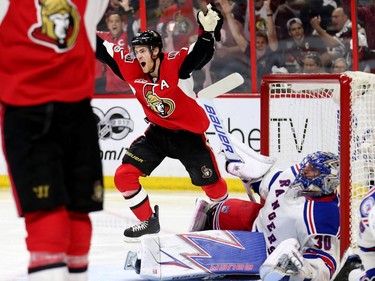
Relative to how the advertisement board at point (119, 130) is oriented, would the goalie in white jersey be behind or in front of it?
in front

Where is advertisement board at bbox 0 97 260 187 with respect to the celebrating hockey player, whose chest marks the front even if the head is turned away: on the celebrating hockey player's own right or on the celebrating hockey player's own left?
on the celebrating hockey player's own right

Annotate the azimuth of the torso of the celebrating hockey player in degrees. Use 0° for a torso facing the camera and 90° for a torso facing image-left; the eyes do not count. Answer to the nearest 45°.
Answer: approximately 45°

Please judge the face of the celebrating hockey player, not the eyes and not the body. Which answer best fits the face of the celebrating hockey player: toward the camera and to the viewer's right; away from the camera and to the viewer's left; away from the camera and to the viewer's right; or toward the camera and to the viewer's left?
toward the camera and to the viewer's left
